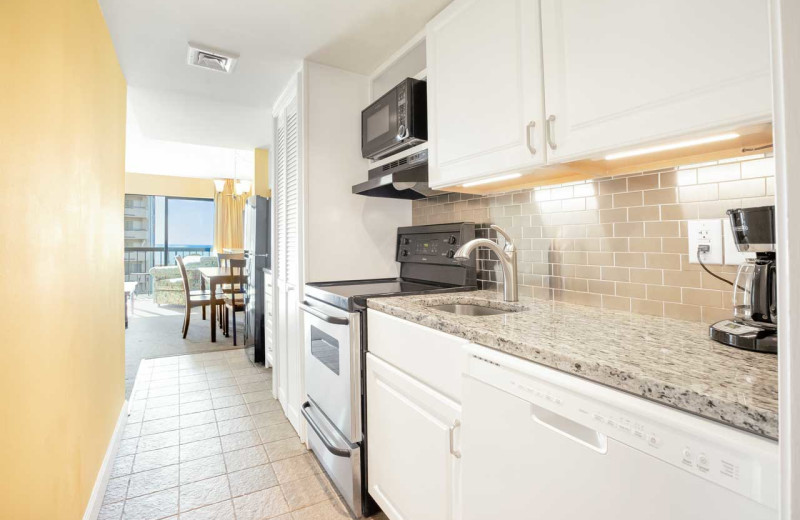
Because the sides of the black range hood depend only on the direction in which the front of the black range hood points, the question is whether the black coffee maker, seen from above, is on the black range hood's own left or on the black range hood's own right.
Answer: on the black range hood's own left

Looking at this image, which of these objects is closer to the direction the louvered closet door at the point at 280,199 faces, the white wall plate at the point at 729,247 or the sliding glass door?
the sliding glass door

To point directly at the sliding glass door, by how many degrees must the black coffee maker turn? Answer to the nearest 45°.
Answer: approximately 45° to its right

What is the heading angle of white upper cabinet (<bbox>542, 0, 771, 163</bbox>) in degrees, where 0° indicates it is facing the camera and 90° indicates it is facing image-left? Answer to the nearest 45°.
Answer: approximately 45°

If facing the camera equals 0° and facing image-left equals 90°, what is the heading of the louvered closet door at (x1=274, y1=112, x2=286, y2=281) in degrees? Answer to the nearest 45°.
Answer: approximately 90°

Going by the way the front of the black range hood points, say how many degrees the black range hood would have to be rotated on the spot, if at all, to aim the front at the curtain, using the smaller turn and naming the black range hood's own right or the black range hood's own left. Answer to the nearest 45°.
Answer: approximately 90° to the black range hood's own right

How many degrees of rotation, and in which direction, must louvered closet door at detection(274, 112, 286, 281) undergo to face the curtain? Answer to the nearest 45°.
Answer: approximately 90° to its right

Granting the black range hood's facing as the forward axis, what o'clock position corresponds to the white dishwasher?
The white dishwasher is roughly at 10 o'clock from the black range hood.

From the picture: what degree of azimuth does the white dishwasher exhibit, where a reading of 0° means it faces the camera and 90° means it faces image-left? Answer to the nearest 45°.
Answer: approximately 45°

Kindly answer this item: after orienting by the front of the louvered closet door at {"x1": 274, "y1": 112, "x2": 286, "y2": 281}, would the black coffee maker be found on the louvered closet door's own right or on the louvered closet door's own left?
on the louvered closet door's own left

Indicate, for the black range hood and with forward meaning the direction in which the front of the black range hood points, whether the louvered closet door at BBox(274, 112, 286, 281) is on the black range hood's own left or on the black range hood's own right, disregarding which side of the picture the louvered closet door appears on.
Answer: on the black range hood's own right

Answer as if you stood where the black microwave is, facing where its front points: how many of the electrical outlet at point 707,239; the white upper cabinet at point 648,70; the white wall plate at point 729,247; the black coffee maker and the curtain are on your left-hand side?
4

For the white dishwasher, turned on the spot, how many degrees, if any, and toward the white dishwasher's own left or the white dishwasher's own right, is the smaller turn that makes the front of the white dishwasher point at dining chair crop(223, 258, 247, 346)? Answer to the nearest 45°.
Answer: approximately 90° to the white dishwasher's own right

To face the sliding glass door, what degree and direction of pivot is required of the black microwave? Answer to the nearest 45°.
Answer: approximately 90° to its right

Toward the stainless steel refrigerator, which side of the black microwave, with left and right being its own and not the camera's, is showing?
right
